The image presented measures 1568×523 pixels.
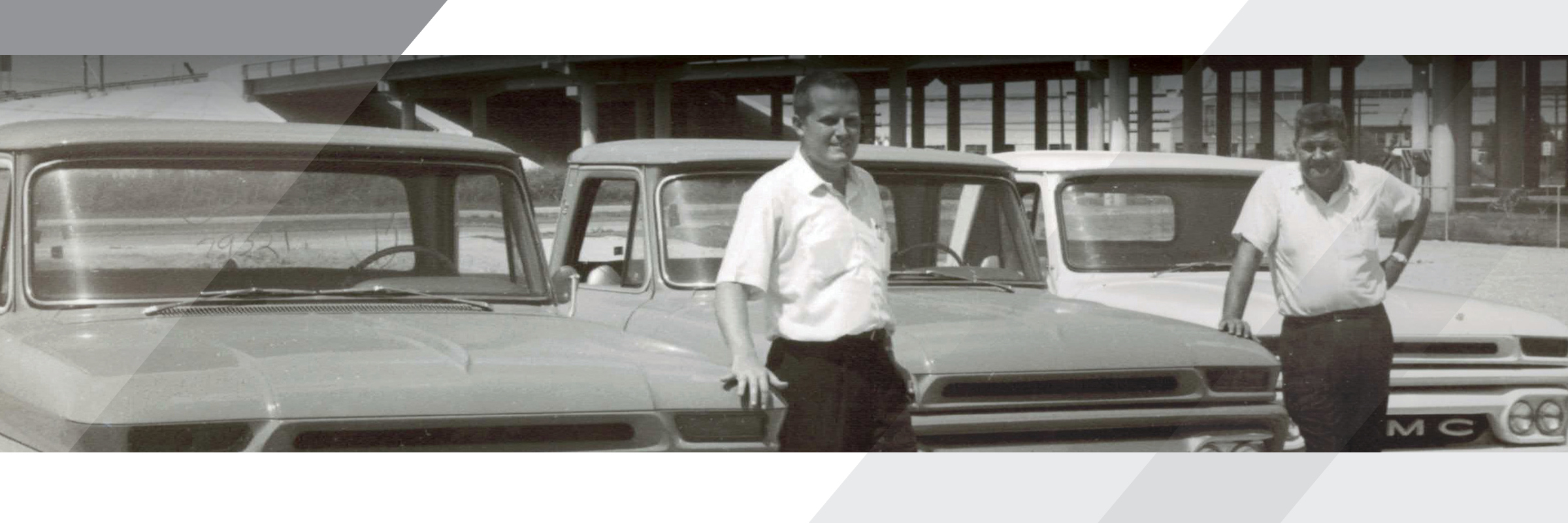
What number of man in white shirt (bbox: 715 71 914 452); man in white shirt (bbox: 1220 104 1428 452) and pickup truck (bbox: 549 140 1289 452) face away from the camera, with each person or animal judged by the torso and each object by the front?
0

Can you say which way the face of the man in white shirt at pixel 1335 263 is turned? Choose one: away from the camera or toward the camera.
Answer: toward the camera

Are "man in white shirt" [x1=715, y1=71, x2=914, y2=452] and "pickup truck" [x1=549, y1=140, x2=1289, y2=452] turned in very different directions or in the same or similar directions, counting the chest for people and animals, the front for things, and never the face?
same or similar directions

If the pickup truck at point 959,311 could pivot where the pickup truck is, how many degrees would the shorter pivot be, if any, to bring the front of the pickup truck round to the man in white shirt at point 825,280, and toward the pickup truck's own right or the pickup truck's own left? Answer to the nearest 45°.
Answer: approximately 45° to the pickup truck's own right

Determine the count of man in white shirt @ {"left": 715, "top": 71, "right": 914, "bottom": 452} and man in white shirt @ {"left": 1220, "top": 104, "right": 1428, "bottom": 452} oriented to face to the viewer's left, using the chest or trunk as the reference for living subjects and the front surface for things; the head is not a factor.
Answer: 0

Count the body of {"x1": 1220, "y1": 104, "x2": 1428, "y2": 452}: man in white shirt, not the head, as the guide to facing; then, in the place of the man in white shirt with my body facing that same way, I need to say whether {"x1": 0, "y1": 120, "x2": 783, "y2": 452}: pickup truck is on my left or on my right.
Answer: on my right

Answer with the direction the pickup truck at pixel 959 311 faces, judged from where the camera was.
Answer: facing the viewer and to the right of the viewer

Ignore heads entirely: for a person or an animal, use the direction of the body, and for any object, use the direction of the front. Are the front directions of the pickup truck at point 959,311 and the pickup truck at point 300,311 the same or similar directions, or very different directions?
same or similar directions

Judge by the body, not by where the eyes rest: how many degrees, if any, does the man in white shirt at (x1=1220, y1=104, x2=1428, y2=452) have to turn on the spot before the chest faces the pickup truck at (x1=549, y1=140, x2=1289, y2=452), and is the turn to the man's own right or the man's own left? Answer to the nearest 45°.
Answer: approximately 45° to the man's own right

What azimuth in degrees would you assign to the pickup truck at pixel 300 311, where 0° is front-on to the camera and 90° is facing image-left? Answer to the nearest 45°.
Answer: approximately 315°

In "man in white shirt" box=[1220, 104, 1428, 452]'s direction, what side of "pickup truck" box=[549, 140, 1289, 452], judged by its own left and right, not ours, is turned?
front

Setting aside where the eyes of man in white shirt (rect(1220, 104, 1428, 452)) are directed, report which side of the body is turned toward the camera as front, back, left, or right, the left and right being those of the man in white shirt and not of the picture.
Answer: front

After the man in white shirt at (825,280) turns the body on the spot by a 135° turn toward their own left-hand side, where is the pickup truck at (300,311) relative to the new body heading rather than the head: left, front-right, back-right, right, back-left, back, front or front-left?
left
